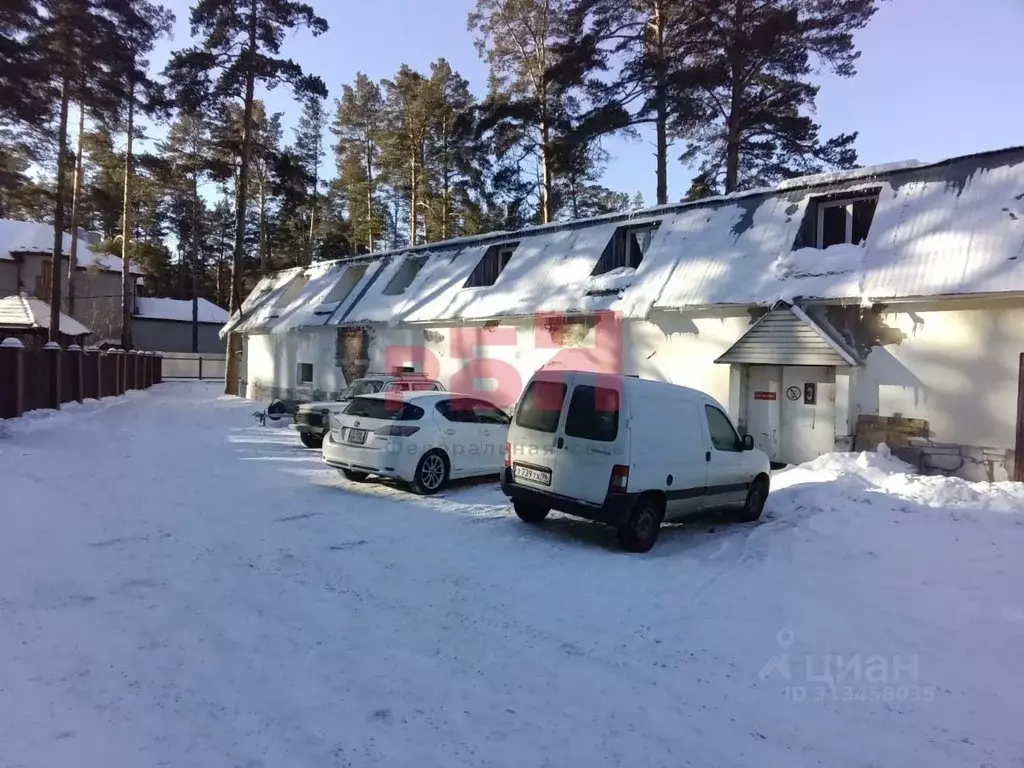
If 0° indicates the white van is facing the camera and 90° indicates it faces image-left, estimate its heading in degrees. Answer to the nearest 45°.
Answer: approximately 225°

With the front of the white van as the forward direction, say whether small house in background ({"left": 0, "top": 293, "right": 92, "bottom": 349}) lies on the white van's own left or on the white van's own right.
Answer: on the white van's own left

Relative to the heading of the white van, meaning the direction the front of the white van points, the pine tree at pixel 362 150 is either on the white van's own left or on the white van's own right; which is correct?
on the white van's own left

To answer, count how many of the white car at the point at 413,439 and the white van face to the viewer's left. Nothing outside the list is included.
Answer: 0

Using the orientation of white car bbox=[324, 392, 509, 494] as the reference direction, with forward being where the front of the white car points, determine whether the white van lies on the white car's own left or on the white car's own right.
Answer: on the white car's own right

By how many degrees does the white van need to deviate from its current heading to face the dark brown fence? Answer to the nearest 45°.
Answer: approximately 90° to its left

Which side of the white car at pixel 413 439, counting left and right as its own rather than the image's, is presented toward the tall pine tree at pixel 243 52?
left

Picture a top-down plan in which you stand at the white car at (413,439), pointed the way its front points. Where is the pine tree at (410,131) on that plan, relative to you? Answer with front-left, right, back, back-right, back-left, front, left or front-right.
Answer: front-left

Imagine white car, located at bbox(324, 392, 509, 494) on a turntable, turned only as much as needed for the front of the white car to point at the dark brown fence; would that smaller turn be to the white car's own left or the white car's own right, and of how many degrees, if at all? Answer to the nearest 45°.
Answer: approximately 90° to the white car's own left

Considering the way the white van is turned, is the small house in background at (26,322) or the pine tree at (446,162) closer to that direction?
the pine tree

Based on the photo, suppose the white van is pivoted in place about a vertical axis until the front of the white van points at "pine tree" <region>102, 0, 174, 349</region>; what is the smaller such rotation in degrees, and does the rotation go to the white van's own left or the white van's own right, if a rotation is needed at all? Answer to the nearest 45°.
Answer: approximately 90° to the white van's own left

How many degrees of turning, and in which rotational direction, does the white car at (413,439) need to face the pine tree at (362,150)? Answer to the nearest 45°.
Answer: approximately 45° to its left

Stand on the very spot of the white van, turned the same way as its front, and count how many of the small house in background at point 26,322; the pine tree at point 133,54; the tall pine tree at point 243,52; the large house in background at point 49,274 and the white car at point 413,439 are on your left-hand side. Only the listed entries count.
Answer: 5

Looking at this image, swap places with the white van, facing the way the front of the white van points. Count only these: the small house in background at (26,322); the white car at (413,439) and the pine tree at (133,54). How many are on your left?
3

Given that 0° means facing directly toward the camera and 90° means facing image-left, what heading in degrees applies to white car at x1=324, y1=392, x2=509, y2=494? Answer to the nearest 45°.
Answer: approximately 225°
